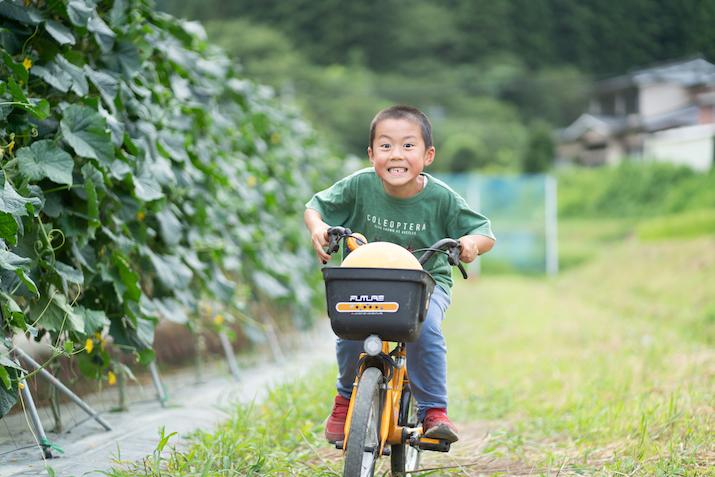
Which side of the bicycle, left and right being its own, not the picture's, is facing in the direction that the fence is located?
back

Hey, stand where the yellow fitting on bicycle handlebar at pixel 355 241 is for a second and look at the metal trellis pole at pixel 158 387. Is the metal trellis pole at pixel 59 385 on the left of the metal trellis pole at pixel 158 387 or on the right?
left

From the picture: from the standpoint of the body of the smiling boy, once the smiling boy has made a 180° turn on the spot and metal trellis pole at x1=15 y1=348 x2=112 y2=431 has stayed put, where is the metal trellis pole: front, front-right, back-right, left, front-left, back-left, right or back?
left

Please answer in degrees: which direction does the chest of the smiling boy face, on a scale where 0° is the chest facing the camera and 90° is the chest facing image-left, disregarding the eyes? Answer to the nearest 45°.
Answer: approximately 0°

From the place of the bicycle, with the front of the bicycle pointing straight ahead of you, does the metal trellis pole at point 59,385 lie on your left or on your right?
on your right

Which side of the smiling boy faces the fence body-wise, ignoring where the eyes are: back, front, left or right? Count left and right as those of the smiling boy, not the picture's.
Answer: back

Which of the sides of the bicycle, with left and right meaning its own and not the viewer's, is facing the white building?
back

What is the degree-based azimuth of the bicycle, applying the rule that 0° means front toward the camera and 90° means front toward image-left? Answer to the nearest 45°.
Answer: approximately 0°

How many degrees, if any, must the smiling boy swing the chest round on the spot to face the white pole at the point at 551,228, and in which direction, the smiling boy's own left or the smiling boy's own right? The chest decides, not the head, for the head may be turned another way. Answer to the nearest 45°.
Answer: approximately 180°
